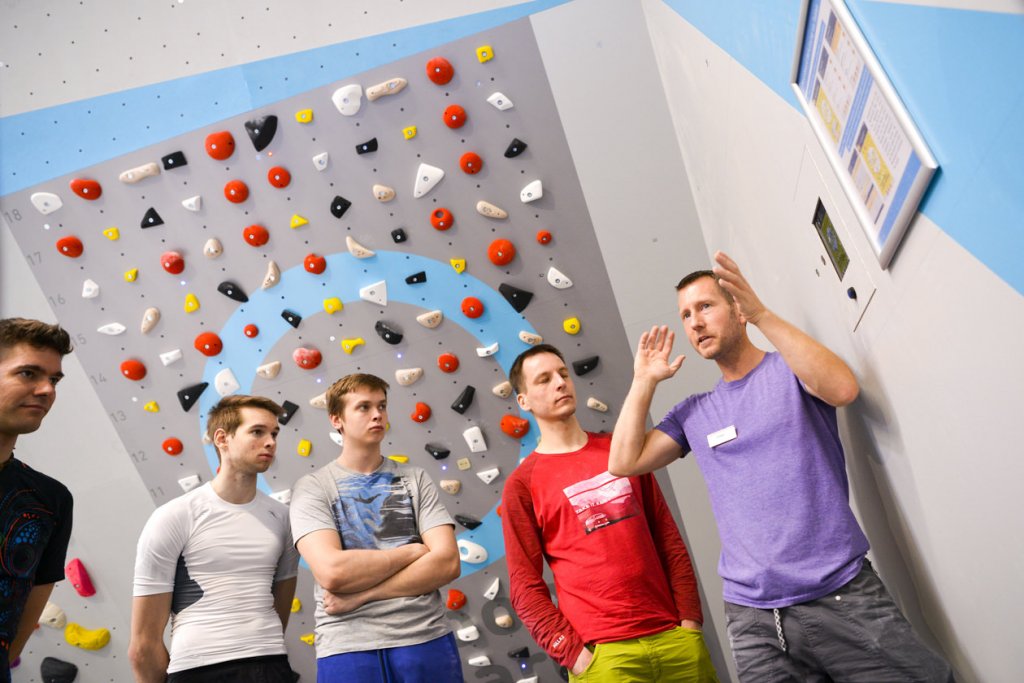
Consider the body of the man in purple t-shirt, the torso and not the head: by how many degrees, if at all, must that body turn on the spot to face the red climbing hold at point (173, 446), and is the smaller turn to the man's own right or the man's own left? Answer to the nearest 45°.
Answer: approximately 45° to the man's own right

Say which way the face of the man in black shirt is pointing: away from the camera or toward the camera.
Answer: toward the camera

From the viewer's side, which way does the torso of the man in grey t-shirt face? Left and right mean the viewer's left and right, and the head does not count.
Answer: facing the viewer

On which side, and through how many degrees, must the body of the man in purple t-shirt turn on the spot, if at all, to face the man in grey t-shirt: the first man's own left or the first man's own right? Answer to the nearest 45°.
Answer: approximately 45° to the first man's own right

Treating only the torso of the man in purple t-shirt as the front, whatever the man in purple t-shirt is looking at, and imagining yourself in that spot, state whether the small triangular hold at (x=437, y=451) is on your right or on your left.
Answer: on your right

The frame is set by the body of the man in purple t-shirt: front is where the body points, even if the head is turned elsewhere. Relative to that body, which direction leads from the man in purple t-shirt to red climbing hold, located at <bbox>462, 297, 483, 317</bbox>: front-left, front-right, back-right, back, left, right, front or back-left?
right

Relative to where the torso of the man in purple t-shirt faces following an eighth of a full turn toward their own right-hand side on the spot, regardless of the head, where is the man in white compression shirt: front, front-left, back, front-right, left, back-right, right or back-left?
front

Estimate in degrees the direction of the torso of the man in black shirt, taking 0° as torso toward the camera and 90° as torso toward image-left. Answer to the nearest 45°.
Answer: approximately 315°

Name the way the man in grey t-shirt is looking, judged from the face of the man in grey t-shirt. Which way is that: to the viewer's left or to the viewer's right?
to the viewer's right

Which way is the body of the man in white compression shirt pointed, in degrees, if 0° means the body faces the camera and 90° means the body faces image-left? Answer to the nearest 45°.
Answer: approximately 315°

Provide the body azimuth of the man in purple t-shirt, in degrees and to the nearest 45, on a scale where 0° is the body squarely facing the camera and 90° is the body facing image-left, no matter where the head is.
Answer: approximately 45°
